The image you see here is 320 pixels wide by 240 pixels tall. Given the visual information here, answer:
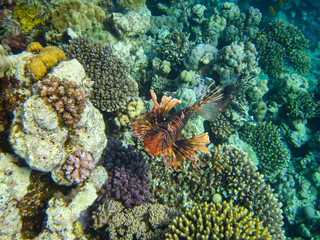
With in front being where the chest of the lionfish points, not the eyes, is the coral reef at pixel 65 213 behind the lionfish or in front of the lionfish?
in front

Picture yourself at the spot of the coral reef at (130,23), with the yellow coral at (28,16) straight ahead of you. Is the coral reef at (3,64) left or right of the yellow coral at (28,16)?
left

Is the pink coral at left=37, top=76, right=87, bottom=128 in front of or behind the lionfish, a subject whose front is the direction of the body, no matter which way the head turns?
in front

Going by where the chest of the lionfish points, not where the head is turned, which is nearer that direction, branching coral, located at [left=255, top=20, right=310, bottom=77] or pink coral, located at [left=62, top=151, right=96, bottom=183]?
the pink coral

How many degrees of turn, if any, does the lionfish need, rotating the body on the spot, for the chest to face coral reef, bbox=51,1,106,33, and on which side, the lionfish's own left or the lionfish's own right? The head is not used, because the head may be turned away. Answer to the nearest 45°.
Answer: approximately 90° to the lionfish's own right

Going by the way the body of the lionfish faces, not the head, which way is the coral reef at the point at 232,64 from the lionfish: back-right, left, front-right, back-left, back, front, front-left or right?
back-right

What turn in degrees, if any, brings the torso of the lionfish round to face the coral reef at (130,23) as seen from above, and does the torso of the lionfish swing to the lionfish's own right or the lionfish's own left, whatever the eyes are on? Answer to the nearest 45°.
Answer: approximately 90° to the lionfish's own right

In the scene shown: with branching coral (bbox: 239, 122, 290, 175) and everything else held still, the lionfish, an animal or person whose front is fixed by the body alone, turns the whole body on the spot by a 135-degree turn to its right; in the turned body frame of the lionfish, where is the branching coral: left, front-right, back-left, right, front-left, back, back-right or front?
front-right

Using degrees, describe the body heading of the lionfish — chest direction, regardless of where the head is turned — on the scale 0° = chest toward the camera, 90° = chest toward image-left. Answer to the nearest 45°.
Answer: approximately 45°

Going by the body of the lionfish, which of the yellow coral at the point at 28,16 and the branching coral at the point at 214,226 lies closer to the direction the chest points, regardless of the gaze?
the yellow coral

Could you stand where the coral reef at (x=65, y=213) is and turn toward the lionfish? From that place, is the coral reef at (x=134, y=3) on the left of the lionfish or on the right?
left

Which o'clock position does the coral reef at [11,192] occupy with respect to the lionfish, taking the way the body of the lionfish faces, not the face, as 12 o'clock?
The coral reef is roughly at 12 o'clock from the lionfish.
